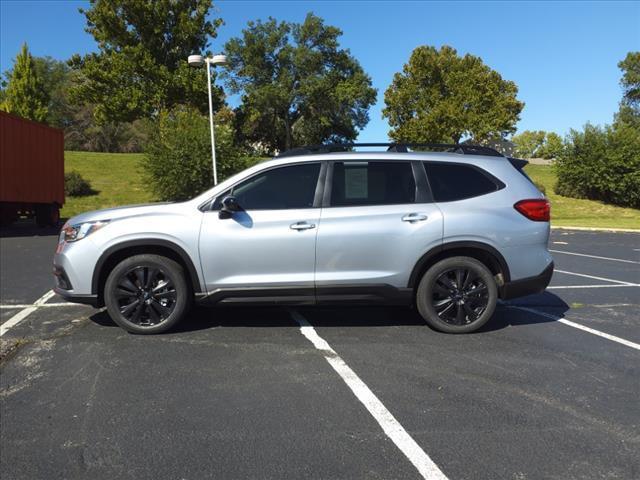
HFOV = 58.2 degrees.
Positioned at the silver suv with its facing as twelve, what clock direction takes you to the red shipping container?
The red shipping container is roughly at 2 o'clock from the silver suv.

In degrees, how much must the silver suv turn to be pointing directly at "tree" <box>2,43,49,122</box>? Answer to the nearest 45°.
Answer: approximately 45° to its right

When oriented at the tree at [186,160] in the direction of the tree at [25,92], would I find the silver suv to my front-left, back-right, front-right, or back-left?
back-left

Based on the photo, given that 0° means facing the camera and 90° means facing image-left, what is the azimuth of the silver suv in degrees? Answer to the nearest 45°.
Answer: approximately 90°

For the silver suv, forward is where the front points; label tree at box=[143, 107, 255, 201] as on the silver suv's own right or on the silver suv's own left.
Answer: on the silver suv's own right

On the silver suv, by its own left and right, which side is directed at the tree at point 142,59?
right

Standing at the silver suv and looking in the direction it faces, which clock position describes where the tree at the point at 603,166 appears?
The tree is roughly at 4 o'clock from the silver suv.
